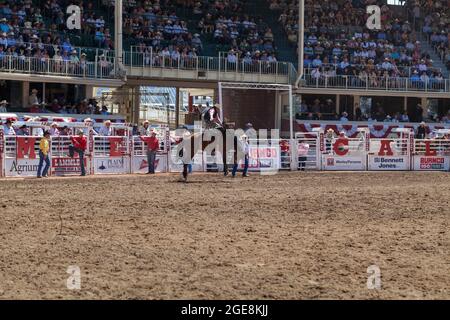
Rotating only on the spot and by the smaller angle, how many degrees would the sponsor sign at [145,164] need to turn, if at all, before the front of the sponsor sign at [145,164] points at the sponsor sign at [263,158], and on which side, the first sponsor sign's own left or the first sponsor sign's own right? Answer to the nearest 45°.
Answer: approximately 90° to the first sponsor sign's own left

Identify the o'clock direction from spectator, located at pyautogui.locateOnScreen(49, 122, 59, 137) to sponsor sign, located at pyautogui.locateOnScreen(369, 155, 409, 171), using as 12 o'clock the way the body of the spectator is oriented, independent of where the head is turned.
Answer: The sponsor sign is roughly at 9 o'clock from the spectator.

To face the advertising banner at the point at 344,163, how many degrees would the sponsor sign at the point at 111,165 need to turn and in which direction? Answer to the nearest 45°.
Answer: approximately 90° to its left

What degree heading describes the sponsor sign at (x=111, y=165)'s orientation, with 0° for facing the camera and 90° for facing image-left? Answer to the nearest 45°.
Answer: approximately 0°

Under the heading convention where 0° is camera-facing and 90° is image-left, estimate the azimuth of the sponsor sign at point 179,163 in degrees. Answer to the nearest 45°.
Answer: approximately 0°

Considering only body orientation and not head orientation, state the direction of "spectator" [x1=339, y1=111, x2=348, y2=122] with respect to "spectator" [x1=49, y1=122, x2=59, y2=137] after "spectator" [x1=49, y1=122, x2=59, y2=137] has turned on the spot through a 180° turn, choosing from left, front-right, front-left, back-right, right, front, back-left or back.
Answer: front-right
